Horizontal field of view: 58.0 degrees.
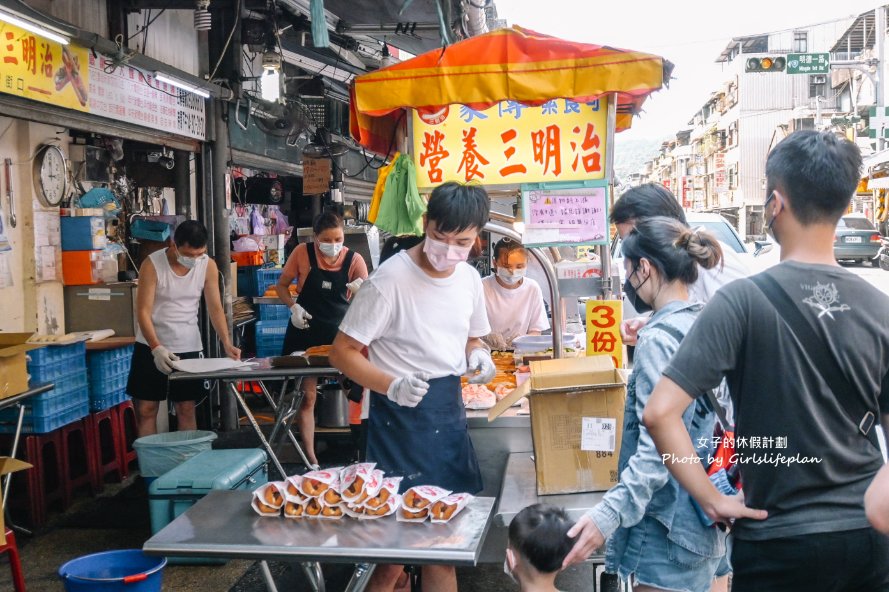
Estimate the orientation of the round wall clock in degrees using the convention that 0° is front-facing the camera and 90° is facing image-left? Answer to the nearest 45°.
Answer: approximately 315°

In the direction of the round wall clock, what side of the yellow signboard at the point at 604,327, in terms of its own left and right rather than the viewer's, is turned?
right

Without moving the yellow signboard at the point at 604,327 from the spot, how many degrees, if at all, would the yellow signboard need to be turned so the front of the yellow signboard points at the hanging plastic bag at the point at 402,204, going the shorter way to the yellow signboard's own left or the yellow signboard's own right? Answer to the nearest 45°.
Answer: approximately 90° to the yellow signboard's own right

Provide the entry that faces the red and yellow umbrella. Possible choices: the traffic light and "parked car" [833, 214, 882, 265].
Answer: the traffic light

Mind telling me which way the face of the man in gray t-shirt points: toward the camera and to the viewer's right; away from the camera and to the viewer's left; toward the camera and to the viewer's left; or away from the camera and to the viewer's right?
away from the camera and to the viewer's left

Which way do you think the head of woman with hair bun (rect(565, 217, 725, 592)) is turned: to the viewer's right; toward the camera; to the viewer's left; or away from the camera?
to the viewer's left

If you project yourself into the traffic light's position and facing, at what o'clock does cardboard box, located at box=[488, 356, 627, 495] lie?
The cardboard box is roughly at 12 o'clock from the traffic light.

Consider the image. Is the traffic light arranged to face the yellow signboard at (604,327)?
yes

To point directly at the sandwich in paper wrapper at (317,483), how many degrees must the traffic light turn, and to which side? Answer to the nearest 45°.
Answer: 0° — it already faces it
